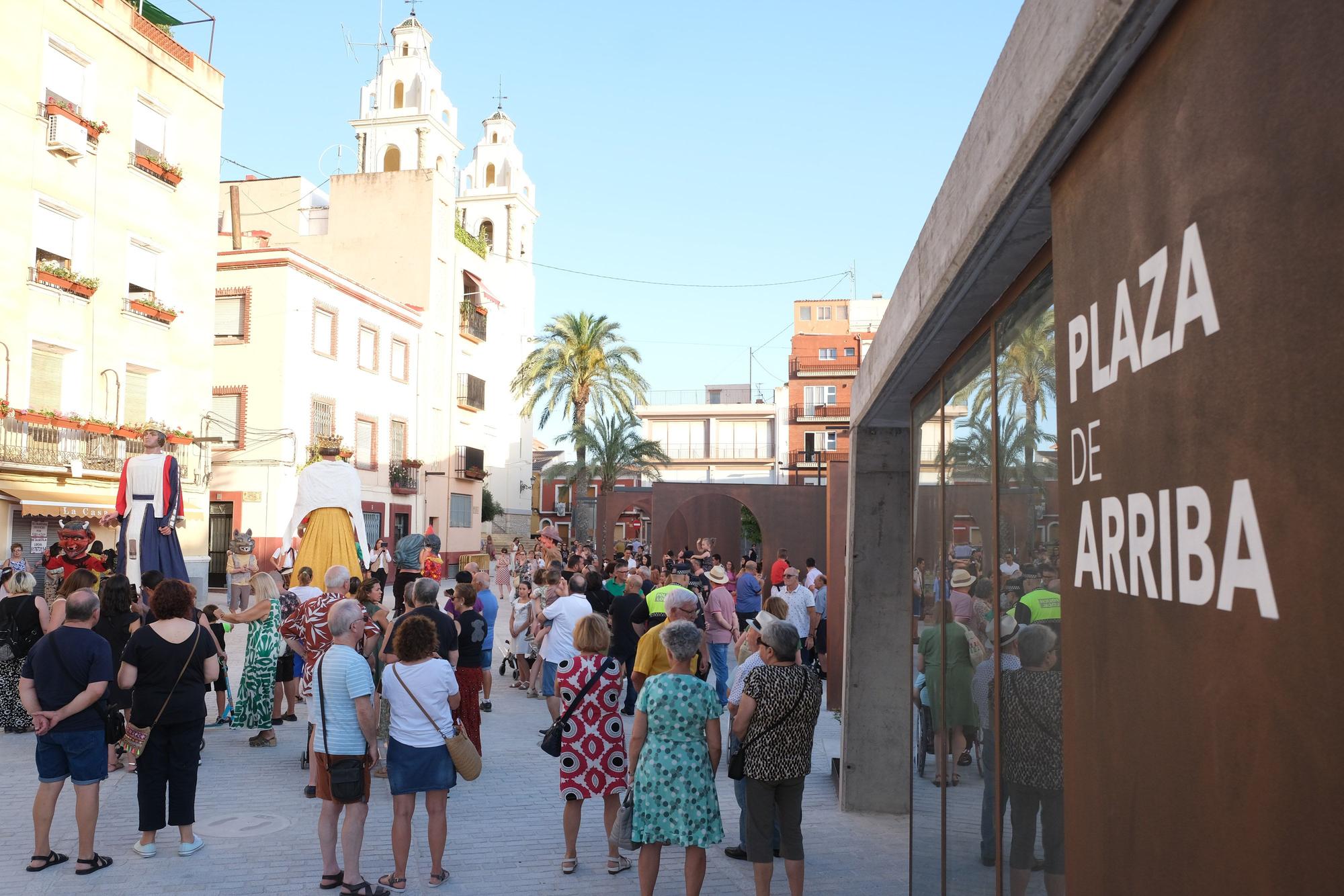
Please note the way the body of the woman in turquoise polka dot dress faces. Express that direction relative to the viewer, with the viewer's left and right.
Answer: facing away from the viewer

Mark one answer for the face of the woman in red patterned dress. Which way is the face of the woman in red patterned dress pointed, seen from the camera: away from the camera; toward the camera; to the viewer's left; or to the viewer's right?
away from the camera

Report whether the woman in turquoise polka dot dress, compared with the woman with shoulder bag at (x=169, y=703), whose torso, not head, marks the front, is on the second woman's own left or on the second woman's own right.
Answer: on the second woman's own right

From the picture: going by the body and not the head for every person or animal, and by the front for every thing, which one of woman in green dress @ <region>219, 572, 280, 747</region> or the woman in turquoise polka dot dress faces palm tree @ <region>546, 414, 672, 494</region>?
the woman in turquoise polka dot dress

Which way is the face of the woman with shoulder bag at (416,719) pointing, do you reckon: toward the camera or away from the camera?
away from the camera

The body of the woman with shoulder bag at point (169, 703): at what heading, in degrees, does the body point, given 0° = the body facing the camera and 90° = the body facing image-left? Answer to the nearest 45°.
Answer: approximately 180°

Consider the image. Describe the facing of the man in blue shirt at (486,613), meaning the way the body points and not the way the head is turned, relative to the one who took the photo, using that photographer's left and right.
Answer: facing away from the viewer and to the left of the viewer

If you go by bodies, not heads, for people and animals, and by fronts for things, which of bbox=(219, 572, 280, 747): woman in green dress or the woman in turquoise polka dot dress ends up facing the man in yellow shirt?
the woman in turquoise polka dot dress

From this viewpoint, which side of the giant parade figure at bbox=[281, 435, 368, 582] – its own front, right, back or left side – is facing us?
back

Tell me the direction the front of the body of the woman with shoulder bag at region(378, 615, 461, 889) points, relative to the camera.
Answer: away from the camera

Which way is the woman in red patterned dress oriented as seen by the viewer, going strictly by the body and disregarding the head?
away from the camera

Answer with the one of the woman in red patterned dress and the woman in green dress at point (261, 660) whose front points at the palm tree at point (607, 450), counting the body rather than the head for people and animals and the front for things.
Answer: the woman in red patterned dress

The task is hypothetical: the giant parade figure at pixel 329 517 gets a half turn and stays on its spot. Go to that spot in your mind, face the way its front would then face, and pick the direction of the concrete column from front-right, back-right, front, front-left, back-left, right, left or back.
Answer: front-left

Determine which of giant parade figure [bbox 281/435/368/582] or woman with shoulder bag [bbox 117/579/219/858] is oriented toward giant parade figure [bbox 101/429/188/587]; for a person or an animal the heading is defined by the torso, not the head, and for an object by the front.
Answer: the woman with shoulder bag

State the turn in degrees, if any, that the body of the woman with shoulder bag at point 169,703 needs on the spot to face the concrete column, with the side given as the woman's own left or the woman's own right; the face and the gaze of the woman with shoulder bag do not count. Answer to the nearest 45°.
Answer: approximately 90° to the woman's own right
